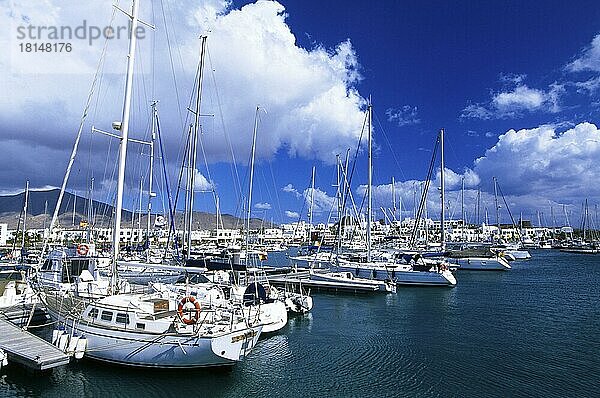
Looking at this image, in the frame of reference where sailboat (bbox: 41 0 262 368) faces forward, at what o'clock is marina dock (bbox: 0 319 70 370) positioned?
The marina dock is roughly at 11 o'clock from the sailboat.

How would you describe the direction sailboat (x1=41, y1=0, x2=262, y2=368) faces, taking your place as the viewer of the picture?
facing away from the viewer and to the left of the viewer
